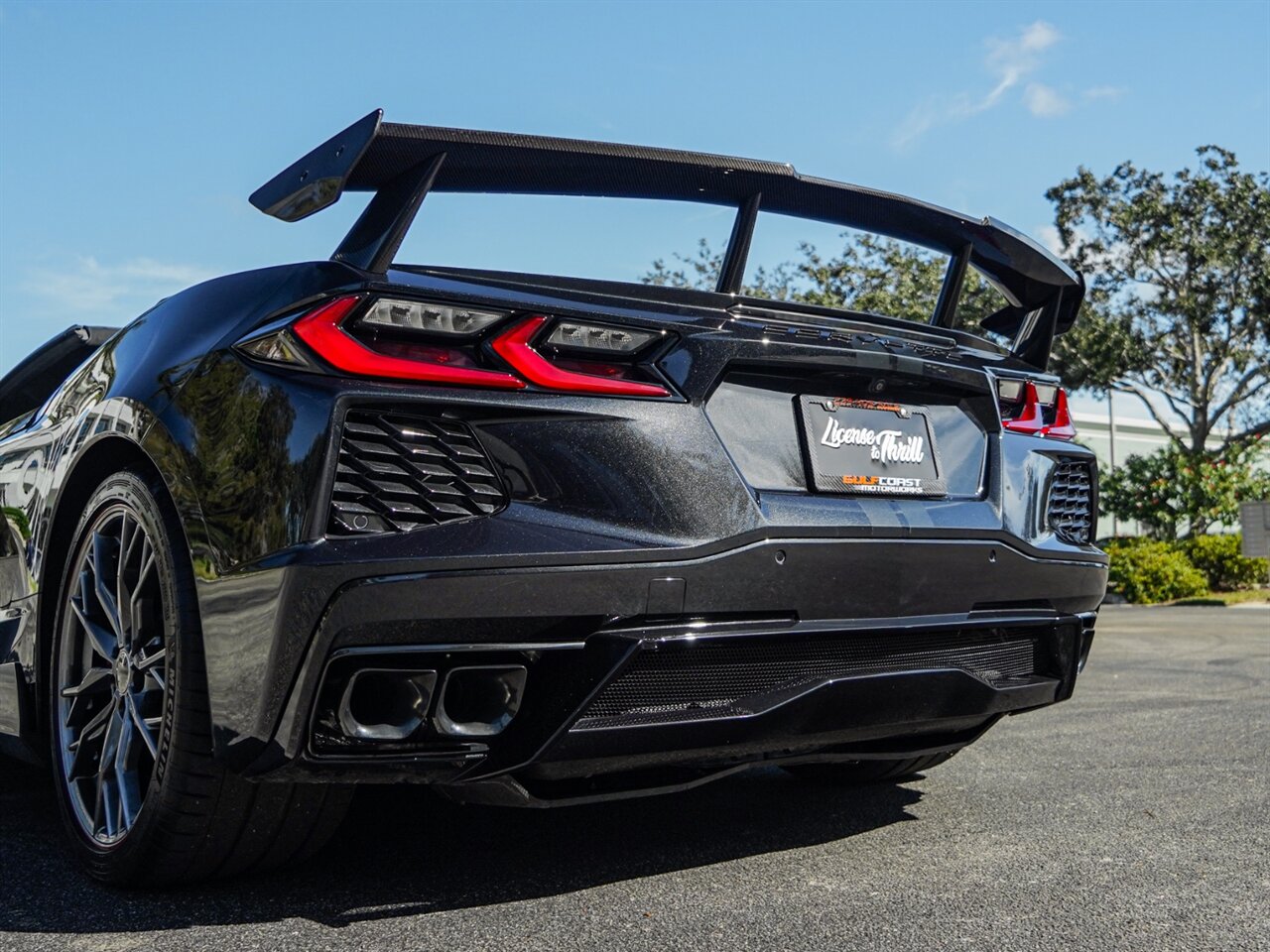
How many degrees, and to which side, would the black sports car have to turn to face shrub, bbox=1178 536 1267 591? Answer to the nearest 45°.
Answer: approximately 90° to its right

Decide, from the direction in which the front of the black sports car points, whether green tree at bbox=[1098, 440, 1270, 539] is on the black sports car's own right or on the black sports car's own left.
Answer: on the black sports car's own right

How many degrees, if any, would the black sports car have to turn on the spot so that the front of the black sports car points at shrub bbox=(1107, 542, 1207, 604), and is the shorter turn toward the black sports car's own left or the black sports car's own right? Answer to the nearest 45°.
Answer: approximately 90° to the black sports car's own right

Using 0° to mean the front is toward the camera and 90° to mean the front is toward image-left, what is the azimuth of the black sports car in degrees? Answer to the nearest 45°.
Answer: approximately 135°
